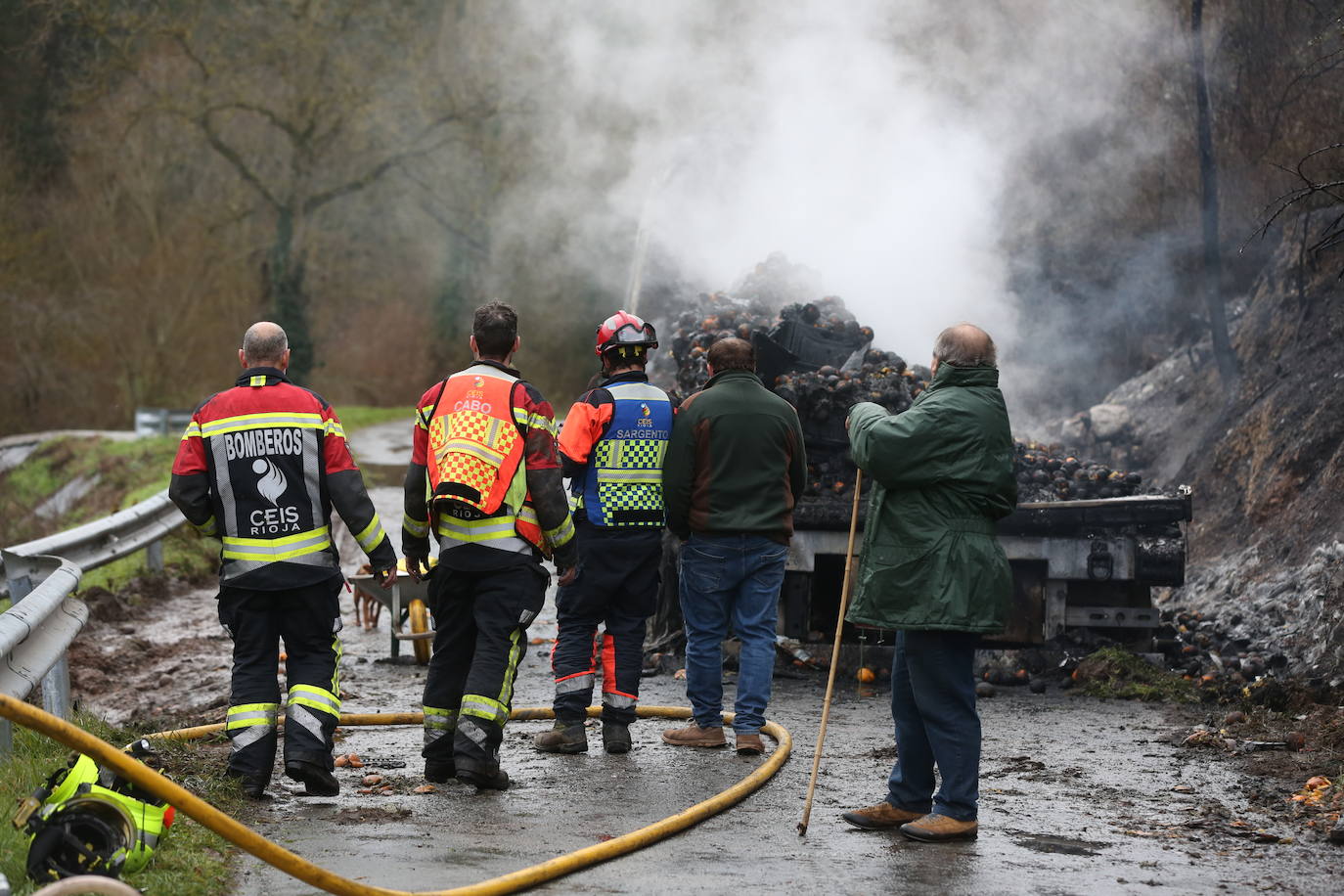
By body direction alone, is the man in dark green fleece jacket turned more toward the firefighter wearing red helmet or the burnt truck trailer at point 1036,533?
the burnt truck trailer

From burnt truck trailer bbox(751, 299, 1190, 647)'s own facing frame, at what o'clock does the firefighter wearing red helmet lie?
The firefighter wearing red helmet is roughly at 7 o'clock from the burnt truck trailer.

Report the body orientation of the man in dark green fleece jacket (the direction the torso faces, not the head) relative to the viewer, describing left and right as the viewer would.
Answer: facing away from the viewer

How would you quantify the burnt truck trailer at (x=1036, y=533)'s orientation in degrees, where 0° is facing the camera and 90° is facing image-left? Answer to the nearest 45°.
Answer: approximately 180°

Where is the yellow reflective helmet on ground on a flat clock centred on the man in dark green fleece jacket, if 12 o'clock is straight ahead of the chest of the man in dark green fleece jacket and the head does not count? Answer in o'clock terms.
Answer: The yellow reflective helmet on ground is roughly at 7 o'clock from the man in dark green fleece jacket.

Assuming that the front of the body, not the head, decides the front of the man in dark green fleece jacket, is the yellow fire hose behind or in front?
behind

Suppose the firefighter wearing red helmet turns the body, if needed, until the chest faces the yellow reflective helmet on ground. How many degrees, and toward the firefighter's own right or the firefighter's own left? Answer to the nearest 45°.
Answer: approximately 90° to the firefighter's own left

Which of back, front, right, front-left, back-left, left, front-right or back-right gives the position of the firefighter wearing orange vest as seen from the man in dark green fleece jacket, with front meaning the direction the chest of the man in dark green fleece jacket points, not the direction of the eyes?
back-left

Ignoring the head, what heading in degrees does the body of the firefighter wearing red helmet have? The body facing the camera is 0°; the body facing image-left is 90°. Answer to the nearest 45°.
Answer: approximately 135°
